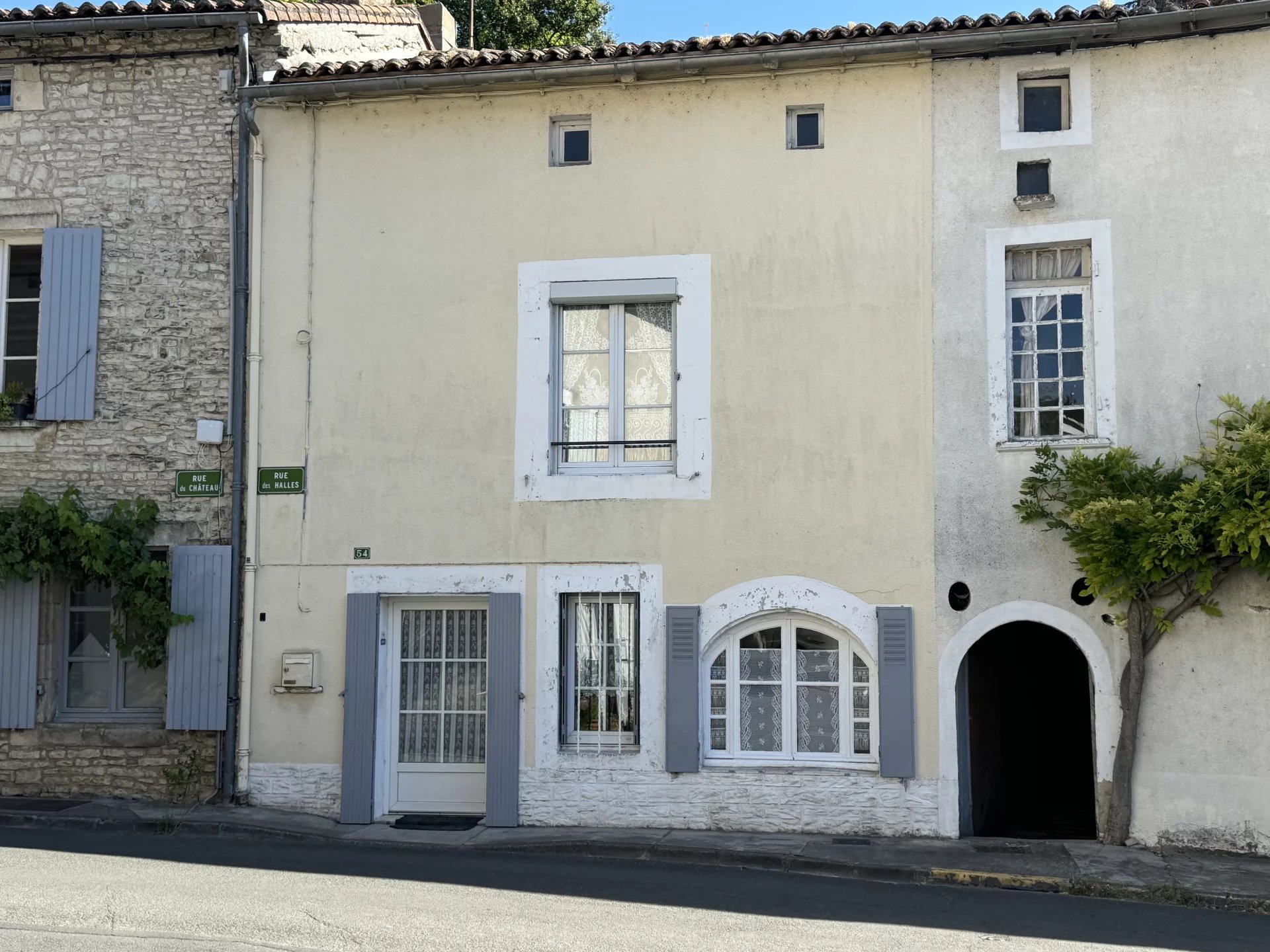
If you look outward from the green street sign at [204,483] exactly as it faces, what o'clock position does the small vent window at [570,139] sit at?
The small vent window is roughly at 10 o'clock from the green street sign.

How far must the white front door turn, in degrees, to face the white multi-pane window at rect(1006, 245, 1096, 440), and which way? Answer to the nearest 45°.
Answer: approximately 90° to its left

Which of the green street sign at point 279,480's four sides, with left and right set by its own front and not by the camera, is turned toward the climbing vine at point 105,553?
right

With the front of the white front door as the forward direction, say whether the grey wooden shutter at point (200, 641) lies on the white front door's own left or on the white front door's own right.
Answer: on the white front door's own right

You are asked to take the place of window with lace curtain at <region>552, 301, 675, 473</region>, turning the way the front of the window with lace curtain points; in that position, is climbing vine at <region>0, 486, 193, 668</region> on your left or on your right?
on your right
